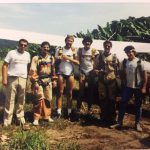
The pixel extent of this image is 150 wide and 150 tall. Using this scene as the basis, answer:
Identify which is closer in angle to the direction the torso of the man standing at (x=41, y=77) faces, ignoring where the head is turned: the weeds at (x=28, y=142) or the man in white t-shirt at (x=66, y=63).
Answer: the weeds

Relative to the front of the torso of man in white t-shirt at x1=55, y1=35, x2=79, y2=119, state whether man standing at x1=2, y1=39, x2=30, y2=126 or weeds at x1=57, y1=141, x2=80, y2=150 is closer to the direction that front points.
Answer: the weeds

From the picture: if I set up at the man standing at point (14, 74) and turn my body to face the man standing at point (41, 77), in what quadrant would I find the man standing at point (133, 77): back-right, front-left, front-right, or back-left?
front-right

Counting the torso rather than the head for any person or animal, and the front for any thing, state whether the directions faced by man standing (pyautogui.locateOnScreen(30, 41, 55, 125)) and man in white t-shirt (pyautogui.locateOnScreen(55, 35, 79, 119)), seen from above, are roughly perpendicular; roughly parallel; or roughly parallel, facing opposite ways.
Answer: roughly parallel

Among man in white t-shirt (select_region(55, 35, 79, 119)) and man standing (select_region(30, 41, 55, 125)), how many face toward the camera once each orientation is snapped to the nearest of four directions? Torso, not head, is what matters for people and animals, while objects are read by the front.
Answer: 2

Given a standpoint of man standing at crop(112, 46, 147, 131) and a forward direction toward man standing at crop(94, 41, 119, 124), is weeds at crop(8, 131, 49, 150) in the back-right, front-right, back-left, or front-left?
front-left

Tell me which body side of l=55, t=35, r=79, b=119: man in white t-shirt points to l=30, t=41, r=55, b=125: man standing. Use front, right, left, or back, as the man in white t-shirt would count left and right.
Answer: right

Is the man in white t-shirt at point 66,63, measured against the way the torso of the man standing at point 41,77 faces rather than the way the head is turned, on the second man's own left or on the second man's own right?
on the second man's own left

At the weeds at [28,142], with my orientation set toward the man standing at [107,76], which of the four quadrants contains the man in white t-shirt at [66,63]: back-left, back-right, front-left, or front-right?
front-left

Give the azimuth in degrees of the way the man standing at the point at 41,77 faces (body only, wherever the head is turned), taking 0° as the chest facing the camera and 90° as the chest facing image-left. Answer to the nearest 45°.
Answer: approximately 0°

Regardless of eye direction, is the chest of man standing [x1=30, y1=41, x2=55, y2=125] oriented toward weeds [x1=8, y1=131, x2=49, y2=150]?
yes

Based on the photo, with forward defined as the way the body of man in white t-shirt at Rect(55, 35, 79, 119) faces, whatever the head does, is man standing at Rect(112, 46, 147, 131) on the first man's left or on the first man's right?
on the first man's left

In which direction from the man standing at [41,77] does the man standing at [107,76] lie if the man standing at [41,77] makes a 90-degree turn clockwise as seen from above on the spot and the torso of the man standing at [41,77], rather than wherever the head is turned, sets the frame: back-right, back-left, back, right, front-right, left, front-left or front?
back

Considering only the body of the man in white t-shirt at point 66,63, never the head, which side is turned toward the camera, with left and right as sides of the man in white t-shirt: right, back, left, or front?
front

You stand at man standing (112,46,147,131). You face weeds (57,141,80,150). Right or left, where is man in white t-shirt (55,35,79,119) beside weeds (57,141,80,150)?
right

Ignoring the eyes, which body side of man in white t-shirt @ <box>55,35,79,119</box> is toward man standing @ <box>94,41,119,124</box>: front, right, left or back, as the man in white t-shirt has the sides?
left
